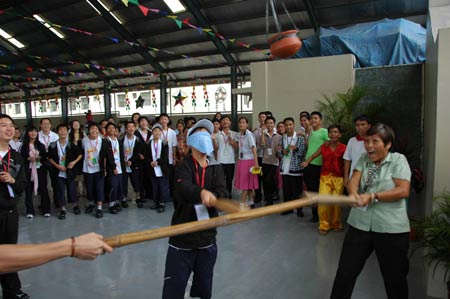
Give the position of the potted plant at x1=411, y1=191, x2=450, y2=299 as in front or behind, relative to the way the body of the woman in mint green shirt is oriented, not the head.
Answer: behind

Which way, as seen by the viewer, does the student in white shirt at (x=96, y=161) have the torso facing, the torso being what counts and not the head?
toward the camera

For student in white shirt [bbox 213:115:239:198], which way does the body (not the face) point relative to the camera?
toward the camera

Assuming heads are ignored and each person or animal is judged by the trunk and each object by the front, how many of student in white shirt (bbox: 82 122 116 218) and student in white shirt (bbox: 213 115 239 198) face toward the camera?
2

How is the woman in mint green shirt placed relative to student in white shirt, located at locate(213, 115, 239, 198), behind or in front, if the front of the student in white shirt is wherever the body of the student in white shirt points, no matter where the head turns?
in front

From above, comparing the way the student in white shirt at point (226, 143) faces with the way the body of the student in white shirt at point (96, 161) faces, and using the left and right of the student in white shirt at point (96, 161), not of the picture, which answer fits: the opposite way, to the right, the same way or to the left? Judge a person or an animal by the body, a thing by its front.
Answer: the same way

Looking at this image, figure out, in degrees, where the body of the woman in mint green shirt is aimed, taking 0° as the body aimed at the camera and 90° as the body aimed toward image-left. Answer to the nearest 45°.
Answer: approximately 45°

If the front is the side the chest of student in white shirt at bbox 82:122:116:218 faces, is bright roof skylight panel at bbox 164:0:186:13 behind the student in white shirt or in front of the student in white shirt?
behind

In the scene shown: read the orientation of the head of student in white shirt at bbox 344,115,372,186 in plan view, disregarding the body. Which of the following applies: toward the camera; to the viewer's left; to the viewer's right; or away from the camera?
toward the camera

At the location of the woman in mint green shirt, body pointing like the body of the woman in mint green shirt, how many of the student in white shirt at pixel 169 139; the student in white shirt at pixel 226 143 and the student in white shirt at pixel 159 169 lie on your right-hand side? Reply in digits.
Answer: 3

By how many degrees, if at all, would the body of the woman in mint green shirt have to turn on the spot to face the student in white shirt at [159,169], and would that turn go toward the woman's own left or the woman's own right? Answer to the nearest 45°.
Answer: approximately 90° to the woman's own right

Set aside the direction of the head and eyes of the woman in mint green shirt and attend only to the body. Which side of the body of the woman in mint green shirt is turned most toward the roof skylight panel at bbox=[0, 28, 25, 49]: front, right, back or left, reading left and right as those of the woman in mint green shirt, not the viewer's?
right

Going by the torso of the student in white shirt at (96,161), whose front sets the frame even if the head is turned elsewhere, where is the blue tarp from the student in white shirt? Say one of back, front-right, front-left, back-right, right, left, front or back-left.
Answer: left
